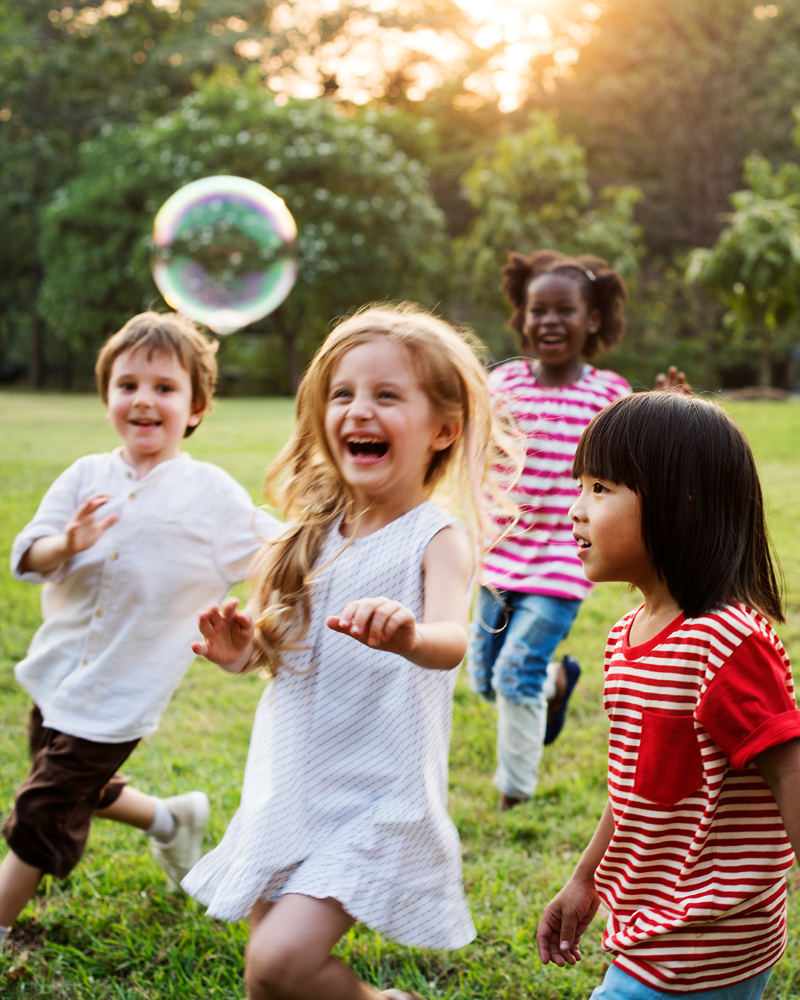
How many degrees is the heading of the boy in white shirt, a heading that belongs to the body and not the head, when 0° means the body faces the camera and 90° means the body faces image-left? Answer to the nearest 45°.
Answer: approximately 45°

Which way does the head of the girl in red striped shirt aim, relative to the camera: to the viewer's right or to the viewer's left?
to the viewer's left

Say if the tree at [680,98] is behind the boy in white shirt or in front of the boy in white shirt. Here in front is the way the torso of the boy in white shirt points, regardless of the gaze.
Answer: behind

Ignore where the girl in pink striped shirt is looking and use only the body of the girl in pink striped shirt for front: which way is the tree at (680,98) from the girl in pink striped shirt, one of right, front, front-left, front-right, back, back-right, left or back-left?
back

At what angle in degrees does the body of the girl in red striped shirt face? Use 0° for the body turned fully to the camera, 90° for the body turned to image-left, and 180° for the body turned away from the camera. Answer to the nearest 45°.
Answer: approximately 45°

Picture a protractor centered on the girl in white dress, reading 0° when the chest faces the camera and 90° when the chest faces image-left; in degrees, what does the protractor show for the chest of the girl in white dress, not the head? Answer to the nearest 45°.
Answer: approximately 45°

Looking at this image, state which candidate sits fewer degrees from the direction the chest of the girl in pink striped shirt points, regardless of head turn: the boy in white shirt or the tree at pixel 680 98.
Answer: the boy in white shirt
